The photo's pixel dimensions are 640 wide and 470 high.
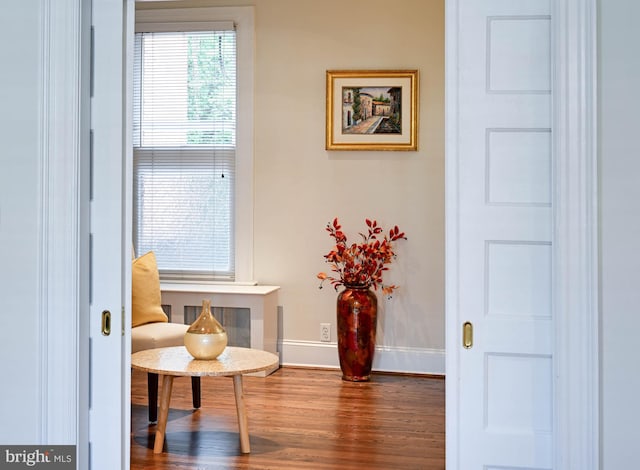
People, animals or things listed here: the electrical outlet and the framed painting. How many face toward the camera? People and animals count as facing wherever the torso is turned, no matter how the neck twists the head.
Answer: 2

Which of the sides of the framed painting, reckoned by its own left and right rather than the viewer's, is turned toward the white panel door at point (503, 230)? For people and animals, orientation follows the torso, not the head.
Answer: front

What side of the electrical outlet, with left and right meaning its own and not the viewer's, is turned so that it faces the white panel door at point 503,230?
front

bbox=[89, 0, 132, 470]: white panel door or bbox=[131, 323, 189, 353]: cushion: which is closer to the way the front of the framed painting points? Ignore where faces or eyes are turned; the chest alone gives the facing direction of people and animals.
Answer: the white panel door

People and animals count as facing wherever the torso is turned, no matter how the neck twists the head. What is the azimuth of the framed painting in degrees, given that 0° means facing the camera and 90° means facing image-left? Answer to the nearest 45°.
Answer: approximately 0°

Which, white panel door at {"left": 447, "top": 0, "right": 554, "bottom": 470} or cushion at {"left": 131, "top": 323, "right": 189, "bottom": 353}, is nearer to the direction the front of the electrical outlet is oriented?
the white panel door

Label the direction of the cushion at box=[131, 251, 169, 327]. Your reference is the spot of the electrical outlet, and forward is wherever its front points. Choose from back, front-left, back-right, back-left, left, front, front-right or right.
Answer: front-right

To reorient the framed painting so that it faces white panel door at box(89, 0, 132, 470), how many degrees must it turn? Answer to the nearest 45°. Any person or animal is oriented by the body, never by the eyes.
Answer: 0° — it already faces it
